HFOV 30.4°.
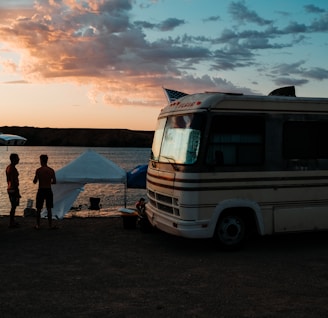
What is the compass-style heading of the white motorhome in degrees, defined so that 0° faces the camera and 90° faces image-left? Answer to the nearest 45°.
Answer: approximately 45°

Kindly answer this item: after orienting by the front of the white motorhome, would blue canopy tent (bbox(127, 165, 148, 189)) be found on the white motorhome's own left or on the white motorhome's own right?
on the white motorhome's own right

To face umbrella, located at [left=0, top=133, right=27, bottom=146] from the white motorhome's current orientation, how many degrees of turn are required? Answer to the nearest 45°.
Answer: approximately 90° to its right

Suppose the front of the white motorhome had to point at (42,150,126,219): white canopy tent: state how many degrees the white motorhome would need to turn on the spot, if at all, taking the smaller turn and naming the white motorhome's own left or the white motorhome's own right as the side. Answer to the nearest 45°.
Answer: approximately 90° to the white motorhome's own right

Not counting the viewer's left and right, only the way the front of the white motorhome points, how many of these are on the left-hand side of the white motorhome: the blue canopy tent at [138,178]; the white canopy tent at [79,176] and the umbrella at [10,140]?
0
